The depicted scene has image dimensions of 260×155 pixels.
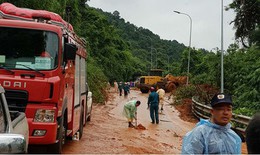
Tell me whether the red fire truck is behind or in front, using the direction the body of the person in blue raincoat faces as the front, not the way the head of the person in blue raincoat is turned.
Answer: behind

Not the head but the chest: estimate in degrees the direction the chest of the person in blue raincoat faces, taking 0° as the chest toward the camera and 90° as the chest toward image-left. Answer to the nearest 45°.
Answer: approximately 315°

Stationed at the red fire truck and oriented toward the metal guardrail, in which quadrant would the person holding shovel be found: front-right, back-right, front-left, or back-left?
front-left

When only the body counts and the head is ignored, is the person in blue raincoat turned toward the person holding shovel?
no

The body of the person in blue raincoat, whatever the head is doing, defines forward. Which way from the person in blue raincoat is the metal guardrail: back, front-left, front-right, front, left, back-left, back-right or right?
back-left
